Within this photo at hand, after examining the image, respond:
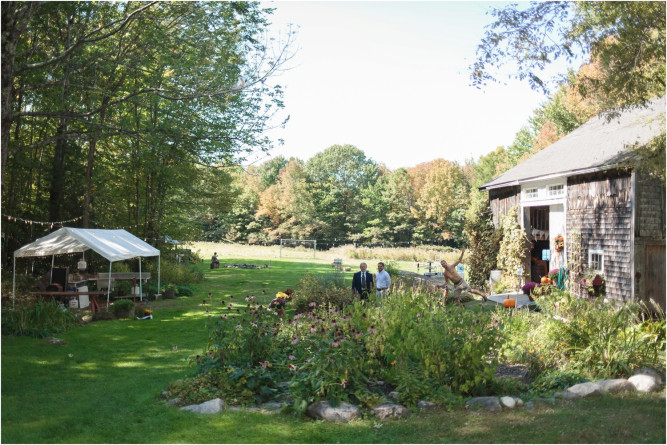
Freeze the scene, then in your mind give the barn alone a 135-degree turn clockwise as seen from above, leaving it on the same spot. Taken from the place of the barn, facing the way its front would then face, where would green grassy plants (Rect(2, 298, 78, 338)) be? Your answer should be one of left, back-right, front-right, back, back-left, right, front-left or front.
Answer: back-left

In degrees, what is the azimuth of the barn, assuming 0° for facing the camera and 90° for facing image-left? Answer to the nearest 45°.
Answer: approximately 45°

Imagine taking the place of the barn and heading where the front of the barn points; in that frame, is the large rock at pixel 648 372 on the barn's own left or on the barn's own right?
on the barn's own left

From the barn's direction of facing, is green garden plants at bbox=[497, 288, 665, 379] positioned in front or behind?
in front

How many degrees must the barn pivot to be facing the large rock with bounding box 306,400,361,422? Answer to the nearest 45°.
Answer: approximately 45° to its left

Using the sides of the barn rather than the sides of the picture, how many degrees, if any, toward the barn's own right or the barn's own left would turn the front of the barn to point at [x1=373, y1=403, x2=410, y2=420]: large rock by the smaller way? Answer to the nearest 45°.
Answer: approximately 45° to the barn's own left

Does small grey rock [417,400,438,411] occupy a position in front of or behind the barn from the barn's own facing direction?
in front

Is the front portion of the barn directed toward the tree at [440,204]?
no

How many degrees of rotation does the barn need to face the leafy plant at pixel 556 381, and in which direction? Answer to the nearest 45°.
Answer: approximately 45° to its left

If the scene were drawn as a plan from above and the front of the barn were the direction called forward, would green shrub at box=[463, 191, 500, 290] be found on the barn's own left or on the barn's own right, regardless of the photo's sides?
on the barn's own right

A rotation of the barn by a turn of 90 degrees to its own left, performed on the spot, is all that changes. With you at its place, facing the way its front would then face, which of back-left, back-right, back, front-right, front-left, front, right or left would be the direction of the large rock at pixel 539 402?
front-right
